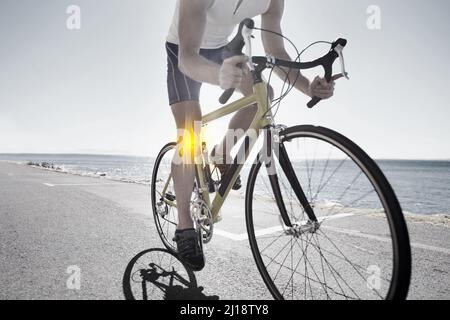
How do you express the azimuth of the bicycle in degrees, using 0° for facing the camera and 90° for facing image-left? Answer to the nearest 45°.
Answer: approximately 315°

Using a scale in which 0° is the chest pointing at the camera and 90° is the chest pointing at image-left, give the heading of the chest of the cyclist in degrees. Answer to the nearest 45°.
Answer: approximately 315°
